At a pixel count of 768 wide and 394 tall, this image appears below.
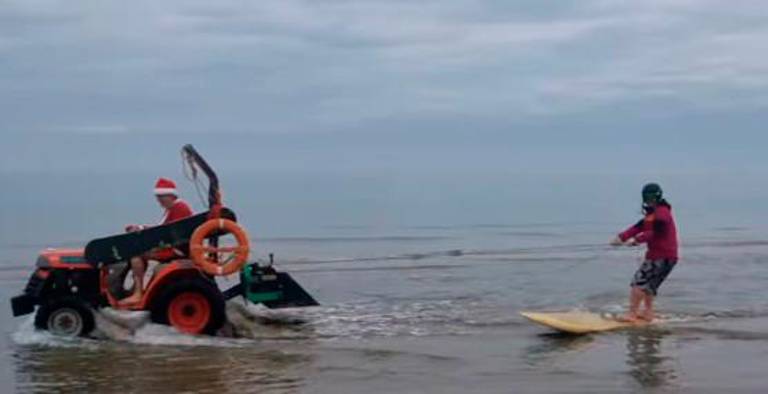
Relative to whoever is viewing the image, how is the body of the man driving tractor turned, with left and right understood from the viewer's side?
facing to the left of the viewer

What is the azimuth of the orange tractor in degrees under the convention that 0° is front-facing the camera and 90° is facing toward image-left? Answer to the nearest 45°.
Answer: approximately 90°

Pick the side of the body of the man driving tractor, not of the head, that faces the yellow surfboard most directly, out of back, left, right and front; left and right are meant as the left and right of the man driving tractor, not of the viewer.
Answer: back

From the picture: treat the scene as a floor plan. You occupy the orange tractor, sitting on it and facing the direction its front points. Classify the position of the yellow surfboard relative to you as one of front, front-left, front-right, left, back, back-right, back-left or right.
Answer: back

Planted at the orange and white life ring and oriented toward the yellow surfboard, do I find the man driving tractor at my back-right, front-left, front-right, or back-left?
back-left

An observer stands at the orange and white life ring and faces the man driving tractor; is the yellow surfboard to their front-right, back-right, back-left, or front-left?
back-right

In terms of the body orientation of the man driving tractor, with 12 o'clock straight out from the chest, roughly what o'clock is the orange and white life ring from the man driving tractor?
The orange and white life ring is roughly at 7 o'clock from the man driving tractor.
